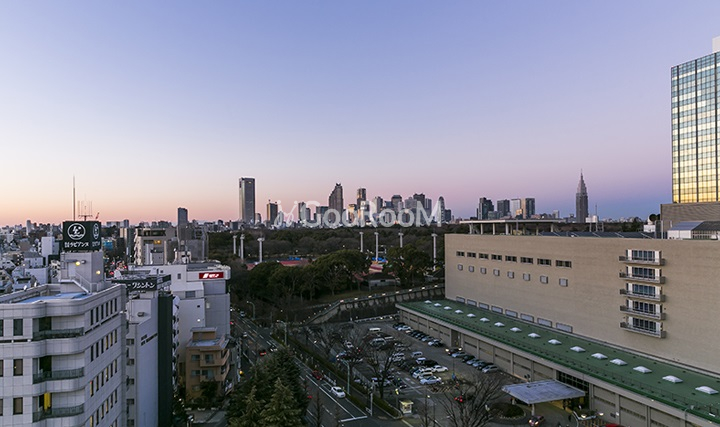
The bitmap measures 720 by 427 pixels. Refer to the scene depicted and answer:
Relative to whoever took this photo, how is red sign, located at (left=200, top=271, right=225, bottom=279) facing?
facing the viewer

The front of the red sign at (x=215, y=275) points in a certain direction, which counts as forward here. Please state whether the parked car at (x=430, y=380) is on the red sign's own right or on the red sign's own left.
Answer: on the red sign's own left

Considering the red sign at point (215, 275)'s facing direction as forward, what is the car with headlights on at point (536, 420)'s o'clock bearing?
The car with headlights on is roughly at 11 o'clock from the red sign.

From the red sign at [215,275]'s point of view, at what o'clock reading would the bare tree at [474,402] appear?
The bare tree is roughly at 11 o'clock from the red sign.

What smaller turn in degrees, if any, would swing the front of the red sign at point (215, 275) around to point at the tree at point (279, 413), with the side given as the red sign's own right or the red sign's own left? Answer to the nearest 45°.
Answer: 0° — it already faces it

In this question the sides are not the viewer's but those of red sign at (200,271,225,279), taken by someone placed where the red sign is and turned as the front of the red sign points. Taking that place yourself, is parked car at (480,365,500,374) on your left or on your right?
on your left

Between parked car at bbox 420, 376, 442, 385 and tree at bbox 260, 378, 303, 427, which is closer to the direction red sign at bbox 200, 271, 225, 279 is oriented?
the tree

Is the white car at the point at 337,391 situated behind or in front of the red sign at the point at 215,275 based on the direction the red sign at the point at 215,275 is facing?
in front

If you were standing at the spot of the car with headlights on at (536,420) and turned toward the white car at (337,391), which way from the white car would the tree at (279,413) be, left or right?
left
